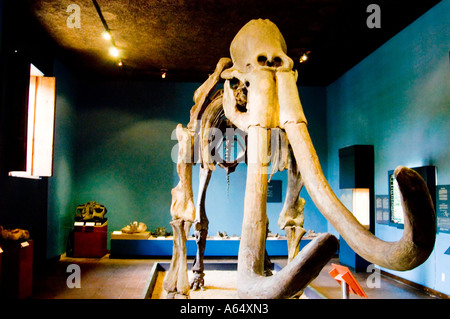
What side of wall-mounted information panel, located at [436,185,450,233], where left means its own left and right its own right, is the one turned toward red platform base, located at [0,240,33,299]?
front

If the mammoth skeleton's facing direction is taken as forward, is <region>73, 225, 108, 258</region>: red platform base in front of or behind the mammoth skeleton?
behind

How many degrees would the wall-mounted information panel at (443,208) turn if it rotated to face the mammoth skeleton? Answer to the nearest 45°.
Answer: approximately 45° to its left

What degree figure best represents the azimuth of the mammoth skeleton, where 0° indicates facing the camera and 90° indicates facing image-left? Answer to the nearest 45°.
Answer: approximately 315°

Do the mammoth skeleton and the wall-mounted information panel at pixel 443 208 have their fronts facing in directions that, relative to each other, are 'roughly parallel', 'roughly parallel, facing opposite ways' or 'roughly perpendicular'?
roughly perpendicular

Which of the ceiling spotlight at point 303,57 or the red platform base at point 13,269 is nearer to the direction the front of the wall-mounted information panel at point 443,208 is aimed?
the red platform base

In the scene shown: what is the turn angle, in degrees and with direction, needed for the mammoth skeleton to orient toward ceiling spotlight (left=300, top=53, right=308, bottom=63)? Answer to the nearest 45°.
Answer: approximately 135° to its left

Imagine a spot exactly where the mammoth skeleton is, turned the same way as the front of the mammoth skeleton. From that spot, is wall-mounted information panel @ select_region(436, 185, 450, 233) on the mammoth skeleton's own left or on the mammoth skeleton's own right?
on the mammoth skeleton's own left
